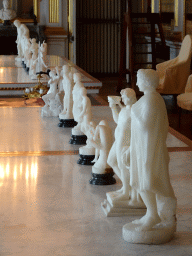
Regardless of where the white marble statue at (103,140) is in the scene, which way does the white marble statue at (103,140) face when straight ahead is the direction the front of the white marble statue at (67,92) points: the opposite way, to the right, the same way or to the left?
the same way

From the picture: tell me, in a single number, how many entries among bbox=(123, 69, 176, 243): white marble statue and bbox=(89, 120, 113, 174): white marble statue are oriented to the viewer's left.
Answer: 2

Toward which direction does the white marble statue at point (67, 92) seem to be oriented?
to the viewer's left

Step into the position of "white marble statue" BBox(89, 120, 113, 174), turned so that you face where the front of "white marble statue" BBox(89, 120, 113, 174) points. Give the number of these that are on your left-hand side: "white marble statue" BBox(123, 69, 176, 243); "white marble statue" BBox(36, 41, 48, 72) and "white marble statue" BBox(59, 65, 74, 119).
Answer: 1

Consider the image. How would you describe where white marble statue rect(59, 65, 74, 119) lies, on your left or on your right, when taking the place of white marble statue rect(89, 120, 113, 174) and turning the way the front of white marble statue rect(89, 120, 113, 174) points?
on your right

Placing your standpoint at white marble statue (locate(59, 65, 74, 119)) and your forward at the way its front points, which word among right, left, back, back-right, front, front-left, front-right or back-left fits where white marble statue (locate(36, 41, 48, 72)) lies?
right

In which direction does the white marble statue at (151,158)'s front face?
to the viewer's left

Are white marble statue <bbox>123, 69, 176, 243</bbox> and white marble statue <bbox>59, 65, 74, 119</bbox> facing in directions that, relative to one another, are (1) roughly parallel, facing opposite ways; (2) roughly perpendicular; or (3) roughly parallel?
roughly parallel

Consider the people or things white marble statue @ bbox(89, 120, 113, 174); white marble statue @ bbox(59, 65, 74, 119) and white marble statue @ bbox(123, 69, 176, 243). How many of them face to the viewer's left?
3

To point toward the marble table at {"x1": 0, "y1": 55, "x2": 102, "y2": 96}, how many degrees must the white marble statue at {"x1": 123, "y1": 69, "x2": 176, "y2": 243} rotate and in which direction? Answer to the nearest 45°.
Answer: approximately 90° to its right

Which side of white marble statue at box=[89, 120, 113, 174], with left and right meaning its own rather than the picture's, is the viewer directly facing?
left

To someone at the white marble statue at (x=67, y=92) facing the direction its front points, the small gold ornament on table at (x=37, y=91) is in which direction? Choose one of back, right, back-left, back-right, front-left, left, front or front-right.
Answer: right

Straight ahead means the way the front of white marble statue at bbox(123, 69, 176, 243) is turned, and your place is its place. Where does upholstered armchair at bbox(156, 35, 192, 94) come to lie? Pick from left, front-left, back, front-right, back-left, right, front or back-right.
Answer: right

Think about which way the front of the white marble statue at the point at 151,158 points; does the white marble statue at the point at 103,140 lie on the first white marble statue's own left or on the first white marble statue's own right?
on the first white marble statue's own right

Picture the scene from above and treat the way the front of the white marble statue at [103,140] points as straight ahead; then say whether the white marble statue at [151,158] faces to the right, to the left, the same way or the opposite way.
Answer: the same way

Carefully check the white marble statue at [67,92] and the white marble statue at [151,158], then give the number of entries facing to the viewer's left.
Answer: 2
